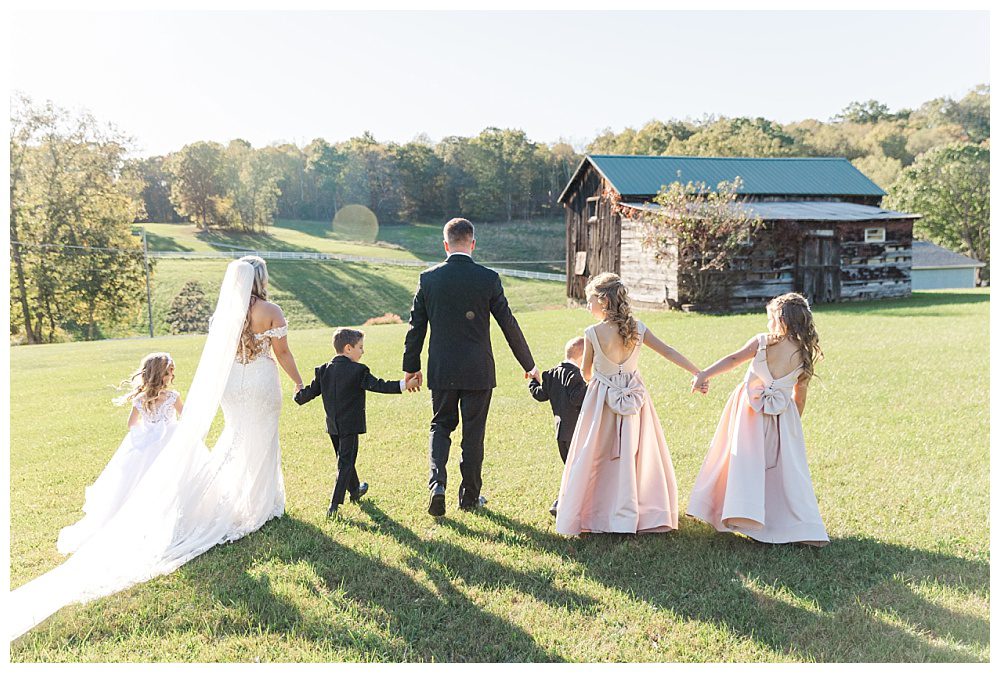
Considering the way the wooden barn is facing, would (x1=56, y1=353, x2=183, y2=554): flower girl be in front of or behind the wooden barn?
in front

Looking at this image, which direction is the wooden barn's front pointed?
toward the camera

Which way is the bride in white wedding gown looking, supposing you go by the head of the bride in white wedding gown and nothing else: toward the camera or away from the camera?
away from the camera

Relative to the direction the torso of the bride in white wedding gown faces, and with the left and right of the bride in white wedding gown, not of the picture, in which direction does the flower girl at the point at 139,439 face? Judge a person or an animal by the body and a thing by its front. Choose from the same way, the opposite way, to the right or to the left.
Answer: the same way

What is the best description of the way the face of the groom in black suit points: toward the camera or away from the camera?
away from the camera

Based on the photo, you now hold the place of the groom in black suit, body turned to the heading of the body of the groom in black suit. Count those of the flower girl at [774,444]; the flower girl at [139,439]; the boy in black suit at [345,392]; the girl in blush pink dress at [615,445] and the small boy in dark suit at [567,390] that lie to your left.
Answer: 2

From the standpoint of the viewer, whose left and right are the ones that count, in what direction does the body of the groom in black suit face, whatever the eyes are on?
facing away from the viewer

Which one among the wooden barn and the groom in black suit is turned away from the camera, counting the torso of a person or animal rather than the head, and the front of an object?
the groom in black suit

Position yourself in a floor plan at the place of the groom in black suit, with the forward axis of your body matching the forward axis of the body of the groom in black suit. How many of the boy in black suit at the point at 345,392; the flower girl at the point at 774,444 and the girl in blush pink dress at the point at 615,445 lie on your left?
1

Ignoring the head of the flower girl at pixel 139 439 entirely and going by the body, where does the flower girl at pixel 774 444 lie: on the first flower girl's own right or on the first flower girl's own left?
on the first flower girl's own right

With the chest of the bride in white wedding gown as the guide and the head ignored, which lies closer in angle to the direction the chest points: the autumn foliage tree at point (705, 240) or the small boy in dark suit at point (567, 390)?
the autumn foliage tree

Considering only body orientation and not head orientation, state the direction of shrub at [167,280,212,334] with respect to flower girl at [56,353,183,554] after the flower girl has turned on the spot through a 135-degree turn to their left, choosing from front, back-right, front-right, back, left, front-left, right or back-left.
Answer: right

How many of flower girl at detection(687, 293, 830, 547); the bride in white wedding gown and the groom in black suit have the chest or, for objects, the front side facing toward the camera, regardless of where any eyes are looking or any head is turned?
0

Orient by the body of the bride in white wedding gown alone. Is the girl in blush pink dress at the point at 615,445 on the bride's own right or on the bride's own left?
on the bride's own right

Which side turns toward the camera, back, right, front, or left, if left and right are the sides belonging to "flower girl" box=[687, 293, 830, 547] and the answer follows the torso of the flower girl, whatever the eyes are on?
back

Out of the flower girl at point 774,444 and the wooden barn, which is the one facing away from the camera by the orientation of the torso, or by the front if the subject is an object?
the flower girl

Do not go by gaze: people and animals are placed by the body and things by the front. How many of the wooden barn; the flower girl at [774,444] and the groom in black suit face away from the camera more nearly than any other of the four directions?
2

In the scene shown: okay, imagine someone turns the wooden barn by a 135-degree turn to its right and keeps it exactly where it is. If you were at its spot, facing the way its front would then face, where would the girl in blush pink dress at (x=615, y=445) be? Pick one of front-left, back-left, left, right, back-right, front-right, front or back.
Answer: back-left

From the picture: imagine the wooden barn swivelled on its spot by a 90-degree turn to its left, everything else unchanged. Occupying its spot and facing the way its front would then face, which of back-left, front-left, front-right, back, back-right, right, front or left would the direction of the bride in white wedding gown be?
right
